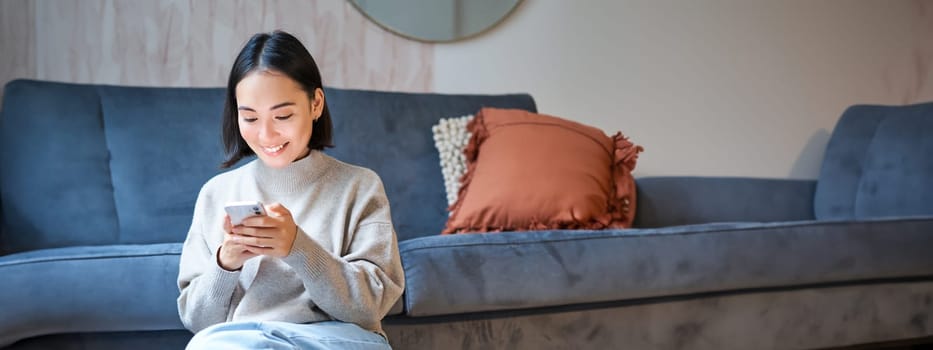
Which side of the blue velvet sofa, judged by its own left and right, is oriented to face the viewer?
front

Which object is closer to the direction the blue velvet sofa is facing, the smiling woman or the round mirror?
the smiling woman

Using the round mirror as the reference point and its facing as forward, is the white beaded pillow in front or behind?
in front

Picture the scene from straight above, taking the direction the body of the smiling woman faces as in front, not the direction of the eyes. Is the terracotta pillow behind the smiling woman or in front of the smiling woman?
behind

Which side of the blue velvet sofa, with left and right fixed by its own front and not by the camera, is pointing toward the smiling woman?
front

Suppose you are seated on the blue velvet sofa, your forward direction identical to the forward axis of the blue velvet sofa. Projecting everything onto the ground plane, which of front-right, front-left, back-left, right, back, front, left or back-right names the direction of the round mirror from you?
back

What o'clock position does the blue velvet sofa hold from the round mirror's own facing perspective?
The blue velvet sofa is roughly at 12 o'clock from the round mirror.

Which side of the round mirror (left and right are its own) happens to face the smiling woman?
front

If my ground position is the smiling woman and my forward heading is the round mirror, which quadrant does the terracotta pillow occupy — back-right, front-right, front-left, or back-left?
front-right

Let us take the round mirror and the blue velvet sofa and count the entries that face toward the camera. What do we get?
2

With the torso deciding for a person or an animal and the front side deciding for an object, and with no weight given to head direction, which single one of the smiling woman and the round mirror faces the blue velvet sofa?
the round mirror

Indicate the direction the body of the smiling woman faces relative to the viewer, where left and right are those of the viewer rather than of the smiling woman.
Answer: facing the viewer and to the left of the viewer

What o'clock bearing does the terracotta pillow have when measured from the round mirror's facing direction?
The terracotta pillow is roughly at 11 o'clock from the round mirror.

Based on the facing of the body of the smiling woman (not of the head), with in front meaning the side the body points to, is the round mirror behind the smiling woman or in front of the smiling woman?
behind
